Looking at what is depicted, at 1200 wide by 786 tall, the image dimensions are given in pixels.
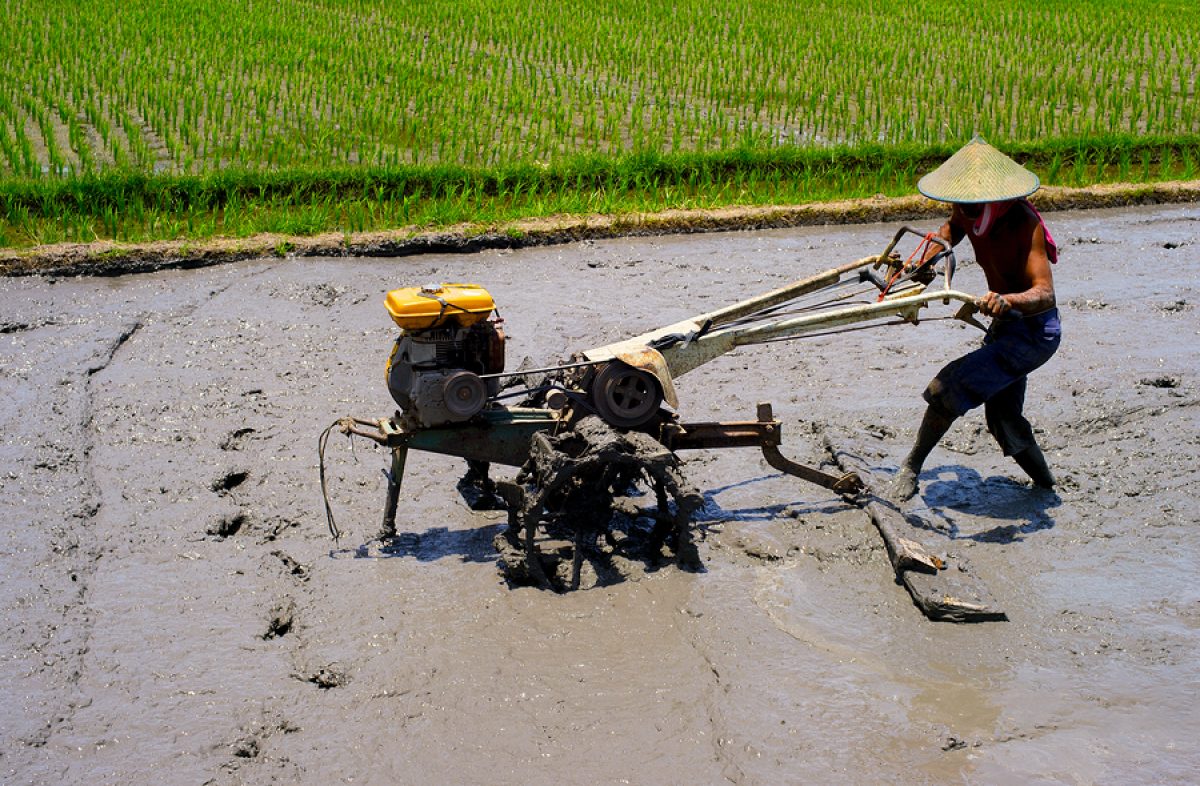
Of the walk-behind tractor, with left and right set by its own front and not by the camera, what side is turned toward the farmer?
back

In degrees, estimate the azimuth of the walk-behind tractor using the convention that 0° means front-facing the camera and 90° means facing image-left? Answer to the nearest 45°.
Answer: approximately 90°
